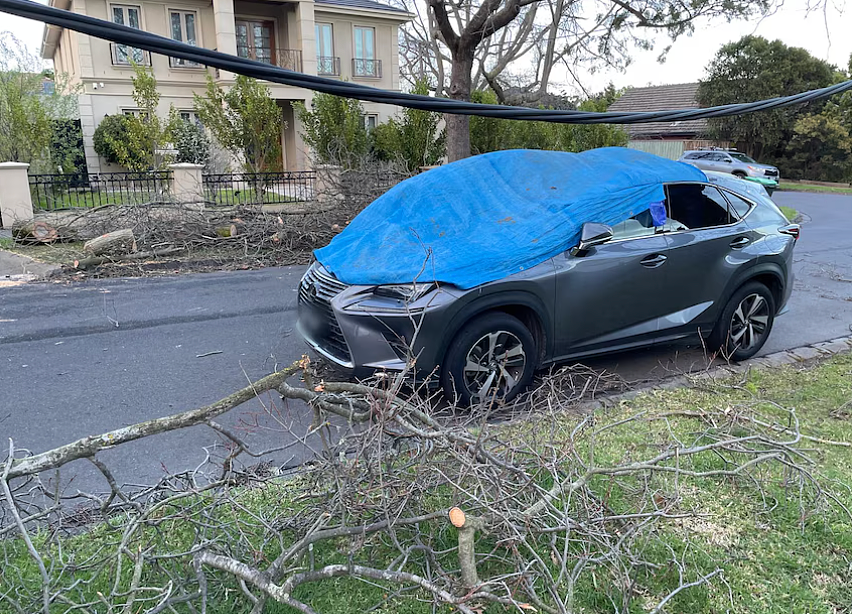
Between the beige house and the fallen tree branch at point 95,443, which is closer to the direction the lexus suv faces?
the fallen tree branch

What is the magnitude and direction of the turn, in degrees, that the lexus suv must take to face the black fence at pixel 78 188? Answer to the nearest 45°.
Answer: approximately 90° to its right

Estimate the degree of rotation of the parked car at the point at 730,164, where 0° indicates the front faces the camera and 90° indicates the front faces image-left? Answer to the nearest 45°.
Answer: approximately 315°

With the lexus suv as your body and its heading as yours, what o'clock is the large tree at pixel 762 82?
The large tree is roughly at 5 o'clock from the lexus suv.

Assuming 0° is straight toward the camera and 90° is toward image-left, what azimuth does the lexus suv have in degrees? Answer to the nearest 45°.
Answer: approximately 45°

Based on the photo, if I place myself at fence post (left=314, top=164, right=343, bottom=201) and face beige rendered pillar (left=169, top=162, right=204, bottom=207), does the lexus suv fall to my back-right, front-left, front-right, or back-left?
back-left
